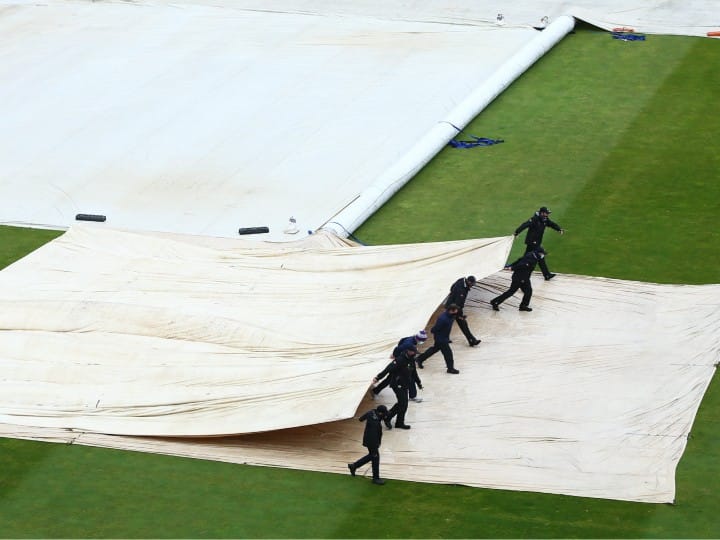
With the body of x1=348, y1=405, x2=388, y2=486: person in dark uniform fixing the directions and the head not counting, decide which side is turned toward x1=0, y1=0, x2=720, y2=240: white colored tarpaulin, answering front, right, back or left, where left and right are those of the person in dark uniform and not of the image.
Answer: left

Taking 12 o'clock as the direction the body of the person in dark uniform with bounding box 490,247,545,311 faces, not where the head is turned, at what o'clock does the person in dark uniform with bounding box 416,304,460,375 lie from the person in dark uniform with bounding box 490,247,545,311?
the person in dark uniform with bounding box 416,304,460,375 is roughly at 4 o'clock from the person in dark uniform with bounding box 490,247,545,311.

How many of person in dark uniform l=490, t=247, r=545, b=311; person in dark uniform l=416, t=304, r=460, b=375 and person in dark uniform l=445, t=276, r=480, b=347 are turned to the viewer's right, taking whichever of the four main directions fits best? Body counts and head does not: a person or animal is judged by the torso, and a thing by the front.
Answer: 3

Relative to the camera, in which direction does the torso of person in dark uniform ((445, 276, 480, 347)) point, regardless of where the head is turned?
to the viewer's right

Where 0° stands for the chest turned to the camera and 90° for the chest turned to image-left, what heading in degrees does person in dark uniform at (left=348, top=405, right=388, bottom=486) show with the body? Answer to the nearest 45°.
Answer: approximately 270°

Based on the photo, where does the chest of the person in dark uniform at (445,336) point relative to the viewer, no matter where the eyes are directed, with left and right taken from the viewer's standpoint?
facing to the right of the viewer

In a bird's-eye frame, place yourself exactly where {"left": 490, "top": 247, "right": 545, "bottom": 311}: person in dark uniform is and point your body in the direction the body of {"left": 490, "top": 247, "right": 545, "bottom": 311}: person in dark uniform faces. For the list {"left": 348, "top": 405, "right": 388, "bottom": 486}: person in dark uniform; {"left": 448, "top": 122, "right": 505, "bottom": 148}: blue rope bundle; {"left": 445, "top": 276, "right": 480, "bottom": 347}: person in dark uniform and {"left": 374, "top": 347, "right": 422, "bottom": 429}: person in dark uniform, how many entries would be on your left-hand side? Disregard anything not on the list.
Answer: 1

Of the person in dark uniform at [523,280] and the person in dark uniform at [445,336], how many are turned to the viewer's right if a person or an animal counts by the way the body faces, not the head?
2

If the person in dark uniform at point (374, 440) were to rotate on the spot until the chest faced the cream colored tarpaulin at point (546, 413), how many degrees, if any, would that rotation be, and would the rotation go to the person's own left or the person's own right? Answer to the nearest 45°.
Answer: approximately 45° to the person's own left

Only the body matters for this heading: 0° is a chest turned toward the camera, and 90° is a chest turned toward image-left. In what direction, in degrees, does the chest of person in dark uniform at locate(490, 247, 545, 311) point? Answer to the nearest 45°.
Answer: approximately 270°
